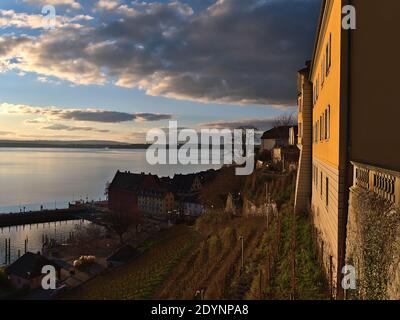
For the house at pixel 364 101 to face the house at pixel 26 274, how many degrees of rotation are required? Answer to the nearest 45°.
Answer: approximately 45° to its right

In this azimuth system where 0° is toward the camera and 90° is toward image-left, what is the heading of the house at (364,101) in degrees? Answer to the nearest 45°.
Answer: approximately 90°

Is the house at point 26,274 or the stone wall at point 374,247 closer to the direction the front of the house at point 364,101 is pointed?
the house
